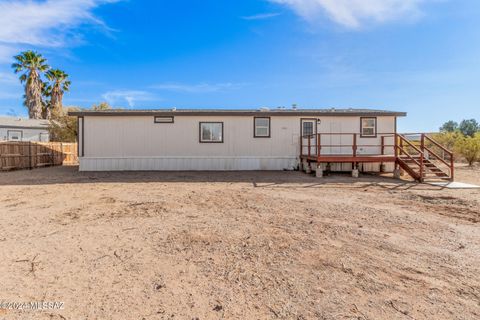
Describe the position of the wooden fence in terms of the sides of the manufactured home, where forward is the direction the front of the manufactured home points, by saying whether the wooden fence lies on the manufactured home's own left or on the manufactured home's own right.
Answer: on the manufactured home's own right

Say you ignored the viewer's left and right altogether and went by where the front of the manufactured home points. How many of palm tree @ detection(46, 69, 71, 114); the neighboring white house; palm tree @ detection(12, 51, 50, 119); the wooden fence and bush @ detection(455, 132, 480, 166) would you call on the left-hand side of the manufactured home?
1

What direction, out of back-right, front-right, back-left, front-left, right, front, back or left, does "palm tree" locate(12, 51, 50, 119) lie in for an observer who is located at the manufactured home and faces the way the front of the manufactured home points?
back-right

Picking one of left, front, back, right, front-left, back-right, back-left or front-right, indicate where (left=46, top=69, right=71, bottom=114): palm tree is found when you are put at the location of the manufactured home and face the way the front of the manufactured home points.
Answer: back-right

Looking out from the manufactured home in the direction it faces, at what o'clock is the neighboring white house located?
The neighboring white house is roughly at 4 o'clock from the manufactured home.

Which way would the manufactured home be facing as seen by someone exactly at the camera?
facing the viewer

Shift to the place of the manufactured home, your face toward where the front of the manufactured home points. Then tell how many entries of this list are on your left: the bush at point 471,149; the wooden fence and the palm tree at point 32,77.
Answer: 1

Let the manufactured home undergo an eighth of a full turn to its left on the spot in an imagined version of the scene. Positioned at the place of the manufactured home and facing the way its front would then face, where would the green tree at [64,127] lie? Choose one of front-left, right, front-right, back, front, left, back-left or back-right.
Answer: back

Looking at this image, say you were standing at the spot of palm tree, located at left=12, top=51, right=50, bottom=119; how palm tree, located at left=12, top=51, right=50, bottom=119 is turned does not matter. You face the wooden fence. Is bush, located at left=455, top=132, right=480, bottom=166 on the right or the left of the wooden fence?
left

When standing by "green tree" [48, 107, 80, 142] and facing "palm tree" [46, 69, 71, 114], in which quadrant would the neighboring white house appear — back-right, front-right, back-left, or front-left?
front-left

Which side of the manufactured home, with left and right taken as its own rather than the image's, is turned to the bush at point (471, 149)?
left

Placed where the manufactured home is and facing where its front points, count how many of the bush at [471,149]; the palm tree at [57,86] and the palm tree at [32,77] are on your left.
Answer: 1
